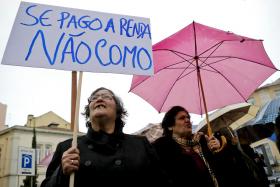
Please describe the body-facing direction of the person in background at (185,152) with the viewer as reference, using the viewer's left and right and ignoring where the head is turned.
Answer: facing the viewer and to the right of the viewer

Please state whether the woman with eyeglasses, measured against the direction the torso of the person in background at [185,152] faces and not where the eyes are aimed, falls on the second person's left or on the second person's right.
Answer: on the second person's right

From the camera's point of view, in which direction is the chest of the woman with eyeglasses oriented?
toward the camera

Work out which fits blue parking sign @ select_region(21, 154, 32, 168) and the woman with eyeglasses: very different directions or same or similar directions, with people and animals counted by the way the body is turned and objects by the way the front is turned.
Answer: same or similar directions

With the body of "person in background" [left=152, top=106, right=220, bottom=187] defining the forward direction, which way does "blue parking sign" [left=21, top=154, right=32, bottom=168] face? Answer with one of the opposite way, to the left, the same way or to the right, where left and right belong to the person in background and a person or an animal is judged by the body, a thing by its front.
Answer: the same way

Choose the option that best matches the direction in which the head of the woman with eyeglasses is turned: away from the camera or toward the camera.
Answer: toward the camera

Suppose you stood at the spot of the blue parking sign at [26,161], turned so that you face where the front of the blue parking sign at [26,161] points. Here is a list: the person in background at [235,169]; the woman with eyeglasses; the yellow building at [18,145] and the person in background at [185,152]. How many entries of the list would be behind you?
1

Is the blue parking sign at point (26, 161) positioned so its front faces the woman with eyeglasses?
yes

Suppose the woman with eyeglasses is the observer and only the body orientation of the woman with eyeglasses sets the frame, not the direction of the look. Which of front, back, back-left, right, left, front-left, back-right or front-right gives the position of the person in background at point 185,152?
back-left
